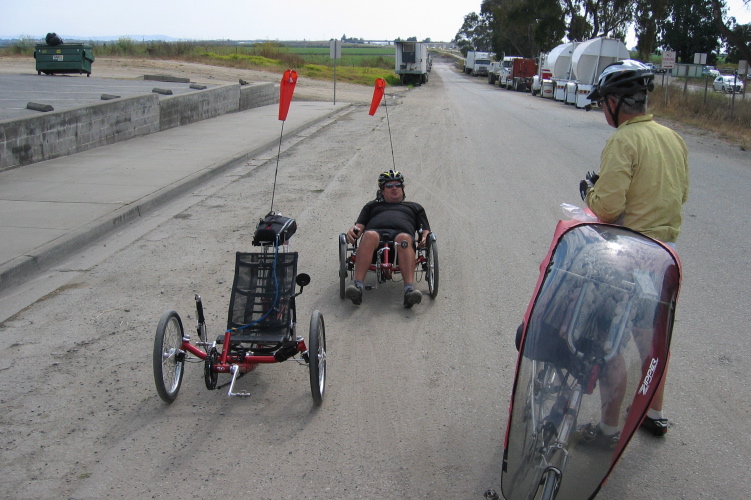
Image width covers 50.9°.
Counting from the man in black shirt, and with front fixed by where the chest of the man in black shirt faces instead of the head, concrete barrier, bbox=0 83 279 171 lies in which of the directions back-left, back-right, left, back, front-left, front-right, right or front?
back-right

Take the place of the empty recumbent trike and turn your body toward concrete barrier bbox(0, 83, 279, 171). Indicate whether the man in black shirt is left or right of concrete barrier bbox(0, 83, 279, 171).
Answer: right

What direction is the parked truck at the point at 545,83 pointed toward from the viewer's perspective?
away from the camera

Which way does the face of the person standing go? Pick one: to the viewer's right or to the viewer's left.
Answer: to the viewer's left

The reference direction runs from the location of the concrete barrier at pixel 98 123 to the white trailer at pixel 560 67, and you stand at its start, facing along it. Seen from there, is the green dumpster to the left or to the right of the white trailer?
left

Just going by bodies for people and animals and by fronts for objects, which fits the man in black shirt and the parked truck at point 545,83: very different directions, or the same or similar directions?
very different directions
